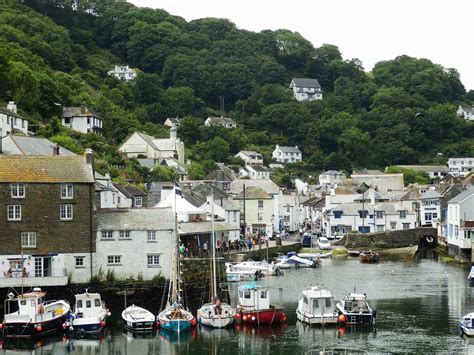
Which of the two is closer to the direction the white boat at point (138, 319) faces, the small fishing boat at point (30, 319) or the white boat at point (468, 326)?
the small fishing boat

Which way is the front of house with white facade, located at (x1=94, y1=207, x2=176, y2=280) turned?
toward the camera

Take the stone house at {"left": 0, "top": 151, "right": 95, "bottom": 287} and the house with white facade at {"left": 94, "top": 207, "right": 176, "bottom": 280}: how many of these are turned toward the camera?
2

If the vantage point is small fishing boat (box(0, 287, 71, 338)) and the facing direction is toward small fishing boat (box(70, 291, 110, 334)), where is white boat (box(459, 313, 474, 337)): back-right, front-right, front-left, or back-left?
front-right

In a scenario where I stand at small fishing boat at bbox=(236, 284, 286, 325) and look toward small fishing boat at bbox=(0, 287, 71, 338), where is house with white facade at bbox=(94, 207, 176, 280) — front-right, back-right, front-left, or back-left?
front-right

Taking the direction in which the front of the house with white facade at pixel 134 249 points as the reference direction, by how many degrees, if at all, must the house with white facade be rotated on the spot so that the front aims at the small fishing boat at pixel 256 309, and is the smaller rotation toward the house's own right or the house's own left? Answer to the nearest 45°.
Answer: approximately 45° to the house's own left

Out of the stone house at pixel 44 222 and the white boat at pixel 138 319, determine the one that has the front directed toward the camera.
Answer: the stone house

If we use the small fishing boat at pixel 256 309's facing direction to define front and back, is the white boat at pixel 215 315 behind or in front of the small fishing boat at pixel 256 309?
in front

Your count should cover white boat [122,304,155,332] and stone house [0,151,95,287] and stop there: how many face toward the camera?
1

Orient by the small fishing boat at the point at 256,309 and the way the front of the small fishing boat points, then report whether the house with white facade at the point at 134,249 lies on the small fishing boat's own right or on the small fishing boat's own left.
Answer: on the small fishing boat's own right

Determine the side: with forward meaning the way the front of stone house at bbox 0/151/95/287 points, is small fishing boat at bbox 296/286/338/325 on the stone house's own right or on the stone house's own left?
on the stone house's own left

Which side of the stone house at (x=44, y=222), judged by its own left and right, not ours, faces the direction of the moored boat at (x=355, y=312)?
left

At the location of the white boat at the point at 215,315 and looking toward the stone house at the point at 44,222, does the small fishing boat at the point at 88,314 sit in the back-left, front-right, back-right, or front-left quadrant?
front-left

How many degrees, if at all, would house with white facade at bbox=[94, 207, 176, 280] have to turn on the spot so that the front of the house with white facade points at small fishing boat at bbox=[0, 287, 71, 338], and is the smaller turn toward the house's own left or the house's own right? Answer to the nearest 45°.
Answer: approximately 45° to the house's own right
